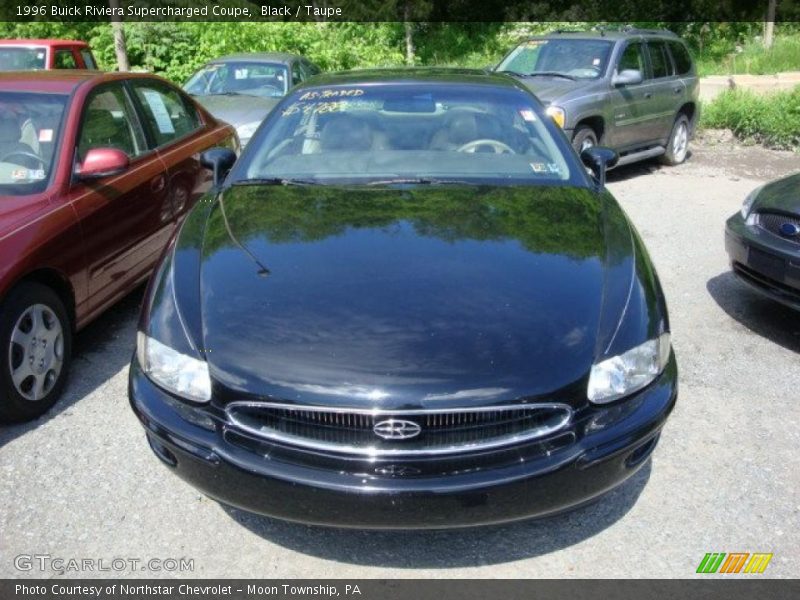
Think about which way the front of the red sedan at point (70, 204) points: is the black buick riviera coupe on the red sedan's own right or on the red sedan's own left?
on the red sedan's own left

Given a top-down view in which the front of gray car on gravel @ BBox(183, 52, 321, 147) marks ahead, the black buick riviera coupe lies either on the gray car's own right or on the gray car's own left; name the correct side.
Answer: on the gray car's own left

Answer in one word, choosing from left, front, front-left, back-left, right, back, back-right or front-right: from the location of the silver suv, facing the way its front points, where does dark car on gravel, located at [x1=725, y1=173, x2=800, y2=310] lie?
front-left

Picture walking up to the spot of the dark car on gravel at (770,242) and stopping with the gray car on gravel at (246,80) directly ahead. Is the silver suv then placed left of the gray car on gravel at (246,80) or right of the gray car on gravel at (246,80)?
right

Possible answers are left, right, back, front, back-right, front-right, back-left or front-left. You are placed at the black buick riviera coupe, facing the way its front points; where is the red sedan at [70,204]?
back-right

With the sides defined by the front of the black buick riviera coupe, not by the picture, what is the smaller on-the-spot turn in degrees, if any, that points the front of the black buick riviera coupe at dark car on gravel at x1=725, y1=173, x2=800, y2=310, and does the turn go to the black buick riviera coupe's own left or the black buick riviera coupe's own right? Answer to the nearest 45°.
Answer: approximately 135° to the black buick riviera coupe's own left

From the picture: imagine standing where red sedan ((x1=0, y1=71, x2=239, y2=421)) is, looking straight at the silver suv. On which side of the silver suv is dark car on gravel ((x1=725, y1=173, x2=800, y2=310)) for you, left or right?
right

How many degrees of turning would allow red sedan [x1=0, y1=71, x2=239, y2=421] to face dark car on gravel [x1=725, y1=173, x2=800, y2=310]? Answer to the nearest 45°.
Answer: approximately 135° to its left
